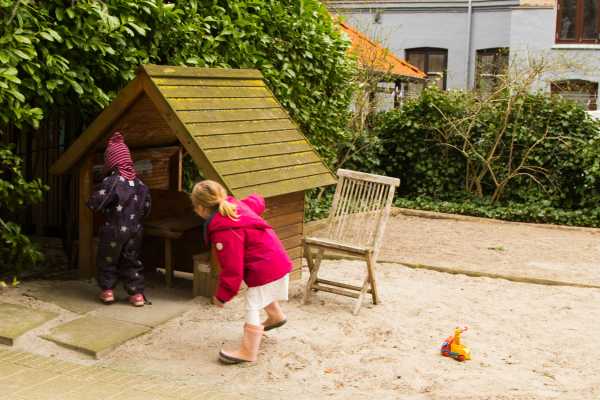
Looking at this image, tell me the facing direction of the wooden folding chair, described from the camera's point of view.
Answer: facing the viewer and to the left of the viewer

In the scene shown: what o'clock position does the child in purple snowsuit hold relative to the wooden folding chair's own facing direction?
The child in purple snowsuit is roughly at 1 o'clock from the wooden folding chair.

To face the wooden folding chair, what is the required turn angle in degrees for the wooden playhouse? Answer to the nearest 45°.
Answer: approximately 135° to its left

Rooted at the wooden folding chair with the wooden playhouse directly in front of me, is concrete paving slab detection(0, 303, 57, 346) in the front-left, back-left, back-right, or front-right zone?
front-left

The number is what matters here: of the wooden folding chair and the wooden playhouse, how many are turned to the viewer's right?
0

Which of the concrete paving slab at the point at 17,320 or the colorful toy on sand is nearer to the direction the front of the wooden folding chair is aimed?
the concrete paving slab

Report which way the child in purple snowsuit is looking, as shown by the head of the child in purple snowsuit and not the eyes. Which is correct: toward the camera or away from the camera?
away from the camera

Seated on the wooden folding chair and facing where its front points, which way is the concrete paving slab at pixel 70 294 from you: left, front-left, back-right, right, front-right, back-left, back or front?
front-right

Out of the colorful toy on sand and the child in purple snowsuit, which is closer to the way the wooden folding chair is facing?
the child in purple snowsuit

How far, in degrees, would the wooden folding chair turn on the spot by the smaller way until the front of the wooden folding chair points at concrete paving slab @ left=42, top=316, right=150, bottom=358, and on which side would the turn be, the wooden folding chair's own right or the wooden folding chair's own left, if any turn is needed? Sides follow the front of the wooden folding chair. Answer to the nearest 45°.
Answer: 0° — it already faces it

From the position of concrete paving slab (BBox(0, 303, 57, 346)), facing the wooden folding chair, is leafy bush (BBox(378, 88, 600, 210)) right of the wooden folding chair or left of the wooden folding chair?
left

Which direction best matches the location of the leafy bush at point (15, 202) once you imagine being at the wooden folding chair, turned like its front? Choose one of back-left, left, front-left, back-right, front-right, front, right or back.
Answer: front-right
